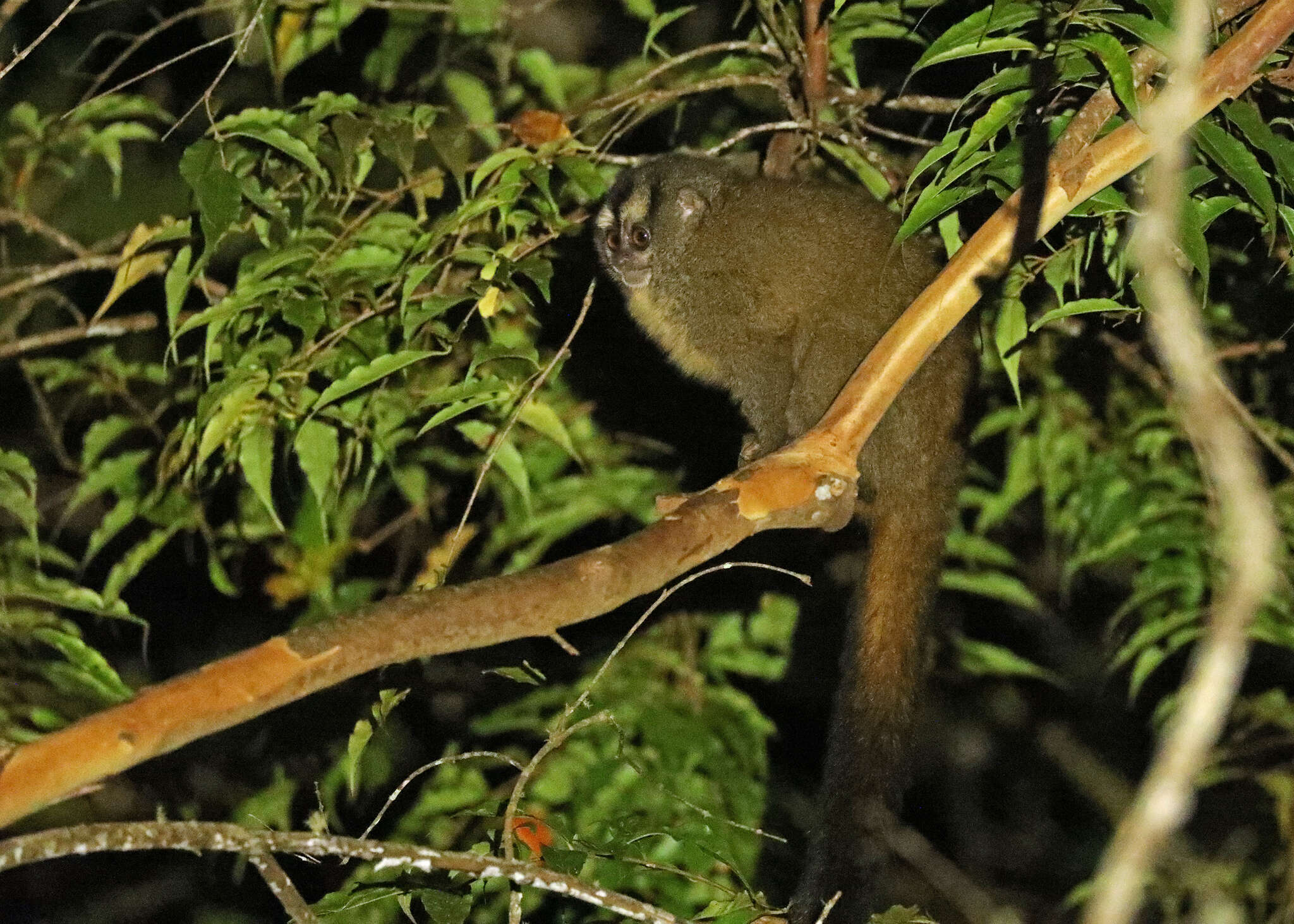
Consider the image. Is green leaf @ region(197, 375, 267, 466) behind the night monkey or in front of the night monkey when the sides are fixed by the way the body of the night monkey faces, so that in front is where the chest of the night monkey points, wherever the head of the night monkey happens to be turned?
in front

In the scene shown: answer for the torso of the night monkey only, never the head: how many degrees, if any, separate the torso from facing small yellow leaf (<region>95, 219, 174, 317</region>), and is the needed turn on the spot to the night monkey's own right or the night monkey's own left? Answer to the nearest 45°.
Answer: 0° — it already faces it

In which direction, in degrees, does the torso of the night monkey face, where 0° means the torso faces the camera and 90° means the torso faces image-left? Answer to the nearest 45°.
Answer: approximately 90°

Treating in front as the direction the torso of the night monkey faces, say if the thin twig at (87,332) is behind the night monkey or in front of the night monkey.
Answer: in front

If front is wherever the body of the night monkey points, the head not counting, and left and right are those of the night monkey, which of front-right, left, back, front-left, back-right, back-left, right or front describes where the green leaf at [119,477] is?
front

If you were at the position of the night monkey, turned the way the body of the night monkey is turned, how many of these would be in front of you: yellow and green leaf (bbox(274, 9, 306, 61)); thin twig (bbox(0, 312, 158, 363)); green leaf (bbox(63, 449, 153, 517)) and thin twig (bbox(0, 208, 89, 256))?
4

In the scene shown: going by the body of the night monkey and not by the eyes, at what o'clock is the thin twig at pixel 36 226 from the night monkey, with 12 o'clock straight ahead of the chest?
The thin twig is roughly at 12 o'clock from the night monkey.

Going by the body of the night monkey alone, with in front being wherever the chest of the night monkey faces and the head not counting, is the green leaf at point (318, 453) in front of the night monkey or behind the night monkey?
in front

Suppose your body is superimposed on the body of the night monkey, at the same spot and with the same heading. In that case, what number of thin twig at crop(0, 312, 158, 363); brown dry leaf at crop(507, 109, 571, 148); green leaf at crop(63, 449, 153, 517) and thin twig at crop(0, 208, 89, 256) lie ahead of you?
4

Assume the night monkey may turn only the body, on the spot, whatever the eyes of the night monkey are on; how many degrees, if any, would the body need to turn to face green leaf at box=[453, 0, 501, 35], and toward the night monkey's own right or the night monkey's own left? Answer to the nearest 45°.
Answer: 0° — it already faces it
